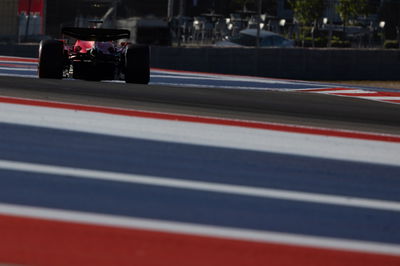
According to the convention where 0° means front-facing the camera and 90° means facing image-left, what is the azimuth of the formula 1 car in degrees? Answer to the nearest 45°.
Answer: approximately 180°

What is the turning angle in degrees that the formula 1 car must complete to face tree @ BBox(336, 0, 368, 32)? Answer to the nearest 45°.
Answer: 0° — it already faces it
